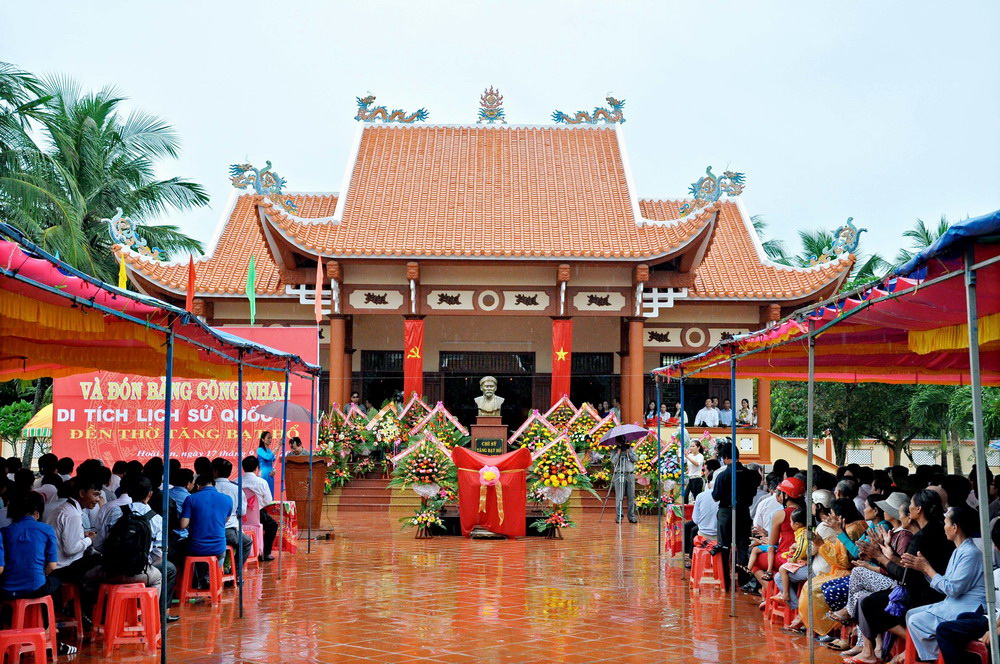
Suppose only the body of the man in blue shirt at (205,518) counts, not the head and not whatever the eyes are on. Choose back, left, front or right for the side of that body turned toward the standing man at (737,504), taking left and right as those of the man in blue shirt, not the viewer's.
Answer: right

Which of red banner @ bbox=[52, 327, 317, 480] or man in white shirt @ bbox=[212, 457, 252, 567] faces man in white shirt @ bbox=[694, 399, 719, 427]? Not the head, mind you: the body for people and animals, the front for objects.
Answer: man in white shirt @ bbox=[212, 457, 252, 567]

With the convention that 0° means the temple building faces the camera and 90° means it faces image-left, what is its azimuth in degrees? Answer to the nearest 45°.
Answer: approximately 0°

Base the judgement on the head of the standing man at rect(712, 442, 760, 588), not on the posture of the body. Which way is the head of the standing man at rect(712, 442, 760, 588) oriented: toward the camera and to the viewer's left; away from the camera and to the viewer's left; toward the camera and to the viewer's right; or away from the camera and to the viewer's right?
away from the camera and to the viewer's left

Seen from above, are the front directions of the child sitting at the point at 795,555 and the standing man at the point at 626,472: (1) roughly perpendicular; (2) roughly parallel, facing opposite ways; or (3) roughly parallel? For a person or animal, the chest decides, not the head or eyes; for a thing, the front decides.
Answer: roughly perpendicular

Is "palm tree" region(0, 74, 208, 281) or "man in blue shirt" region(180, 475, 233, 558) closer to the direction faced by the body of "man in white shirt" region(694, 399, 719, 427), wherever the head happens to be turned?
the man in blue shirt

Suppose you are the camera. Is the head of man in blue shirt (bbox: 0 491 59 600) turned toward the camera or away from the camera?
away from the camera

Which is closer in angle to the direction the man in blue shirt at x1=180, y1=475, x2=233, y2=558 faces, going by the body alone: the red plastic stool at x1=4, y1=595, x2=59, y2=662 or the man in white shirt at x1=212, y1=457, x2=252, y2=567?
the man in white shirt

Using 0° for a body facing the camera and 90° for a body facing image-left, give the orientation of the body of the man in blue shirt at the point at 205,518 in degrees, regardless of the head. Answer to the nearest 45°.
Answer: approximately 180°

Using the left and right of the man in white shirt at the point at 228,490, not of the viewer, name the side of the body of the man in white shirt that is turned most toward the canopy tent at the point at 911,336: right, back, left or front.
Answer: right
